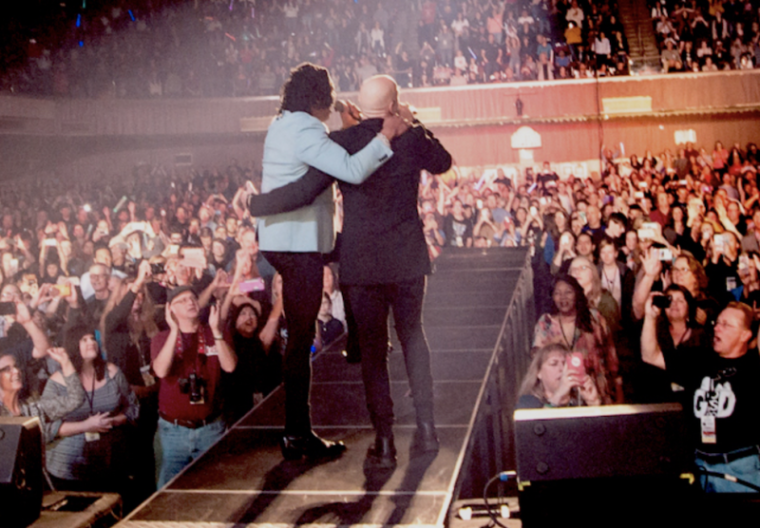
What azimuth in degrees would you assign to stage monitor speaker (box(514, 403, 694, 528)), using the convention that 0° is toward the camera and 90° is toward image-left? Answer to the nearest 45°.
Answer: approximately 180°

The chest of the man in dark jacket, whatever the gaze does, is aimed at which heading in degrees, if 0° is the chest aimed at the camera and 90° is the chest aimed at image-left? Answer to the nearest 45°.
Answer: approximately 180°

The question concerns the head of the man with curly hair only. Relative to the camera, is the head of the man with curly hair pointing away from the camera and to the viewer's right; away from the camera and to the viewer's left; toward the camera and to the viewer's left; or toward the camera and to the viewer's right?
away from the camera and to the viewer's right

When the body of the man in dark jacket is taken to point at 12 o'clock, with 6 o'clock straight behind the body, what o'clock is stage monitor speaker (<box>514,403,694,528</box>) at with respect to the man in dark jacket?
The stage monitor speaker is roughly at 5 o'clock from the man in dark jacket.

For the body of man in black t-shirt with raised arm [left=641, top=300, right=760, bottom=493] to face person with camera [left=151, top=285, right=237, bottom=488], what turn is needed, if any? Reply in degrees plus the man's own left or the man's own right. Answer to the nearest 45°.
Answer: approximately 45° to the man's own right

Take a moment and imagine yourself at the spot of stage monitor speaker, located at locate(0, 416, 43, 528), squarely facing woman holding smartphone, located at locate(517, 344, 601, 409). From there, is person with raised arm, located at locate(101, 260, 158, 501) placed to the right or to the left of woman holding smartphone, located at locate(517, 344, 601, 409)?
left

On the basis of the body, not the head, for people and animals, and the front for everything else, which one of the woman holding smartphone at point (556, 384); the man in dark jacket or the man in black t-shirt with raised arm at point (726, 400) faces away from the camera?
the man in dark jacket
